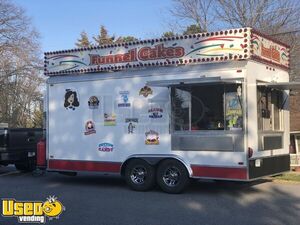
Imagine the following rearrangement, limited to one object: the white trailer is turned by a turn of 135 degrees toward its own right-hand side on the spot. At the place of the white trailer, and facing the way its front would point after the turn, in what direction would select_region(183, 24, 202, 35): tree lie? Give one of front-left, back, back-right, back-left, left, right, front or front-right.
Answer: left

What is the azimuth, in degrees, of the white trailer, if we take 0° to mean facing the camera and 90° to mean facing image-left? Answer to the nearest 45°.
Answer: approximately 135°

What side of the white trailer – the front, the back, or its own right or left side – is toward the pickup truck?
front
